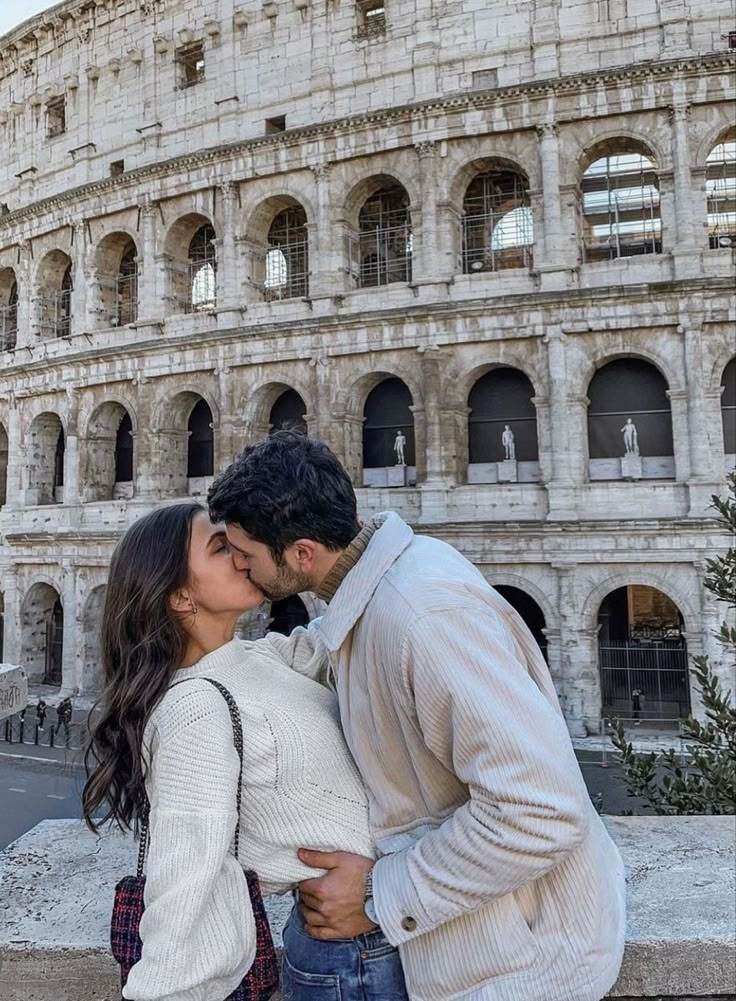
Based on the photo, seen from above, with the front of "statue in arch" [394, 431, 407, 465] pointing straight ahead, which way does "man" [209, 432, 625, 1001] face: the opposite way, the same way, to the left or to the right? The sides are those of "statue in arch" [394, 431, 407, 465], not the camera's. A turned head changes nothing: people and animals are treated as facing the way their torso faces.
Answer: to the right

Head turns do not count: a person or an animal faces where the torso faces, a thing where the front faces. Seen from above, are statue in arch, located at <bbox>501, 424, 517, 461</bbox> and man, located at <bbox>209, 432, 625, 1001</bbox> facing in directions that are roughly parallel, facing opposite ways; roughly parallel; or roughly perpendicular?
roughly perpendicular

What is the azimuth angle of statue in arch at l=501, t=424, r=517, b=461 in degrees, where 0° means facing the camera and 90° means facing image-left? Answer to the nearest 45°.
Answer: approximately 0°

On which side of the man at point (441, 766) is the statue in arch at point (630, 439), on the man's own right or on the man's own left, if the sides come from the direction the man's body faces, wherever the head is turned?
on the man's own right

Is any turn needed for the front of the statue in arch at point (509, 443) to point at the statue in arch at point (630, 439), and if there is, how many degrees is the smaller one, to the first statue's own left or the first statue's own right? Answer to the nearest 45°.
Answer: approximately 90° to the first statue's own left

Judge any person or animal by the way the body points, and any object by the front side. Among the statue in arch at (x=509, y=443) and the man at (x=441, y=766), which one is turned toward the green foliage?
the statue in arch

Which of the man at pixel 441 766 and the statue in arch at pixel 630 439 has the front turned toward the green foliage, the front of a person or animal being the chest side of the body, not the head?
the statue in arch

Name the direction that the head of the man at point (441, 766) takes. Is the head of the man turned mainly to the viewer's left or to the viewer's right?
to the viewer's left

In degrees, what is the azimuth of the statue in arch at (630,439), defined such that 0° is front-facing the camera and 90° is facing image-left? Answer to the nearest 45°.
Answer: approximately 0°

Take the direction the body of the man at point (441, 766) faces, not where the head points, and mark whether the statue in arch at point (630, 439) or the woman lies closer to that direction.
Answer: the woman

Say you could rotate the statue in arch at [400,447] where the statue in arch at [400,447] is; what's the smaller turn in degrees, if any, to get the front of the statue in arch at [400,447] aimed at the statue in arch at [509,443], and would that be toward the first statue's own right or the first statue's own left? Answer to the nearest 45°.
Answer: approximately 90° to the first statue's own left

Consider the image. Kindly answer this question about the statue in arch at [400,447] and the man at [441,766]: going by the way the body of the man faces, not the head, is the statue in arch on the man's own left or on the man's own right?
on the man's own right

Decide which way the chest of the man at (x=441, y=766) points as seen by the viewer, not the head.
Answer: to the viewer's left
